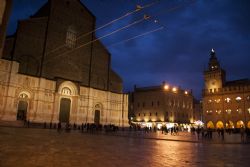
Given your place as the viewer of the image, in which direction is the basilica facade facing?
facing the viewer and to the right of the viewer
